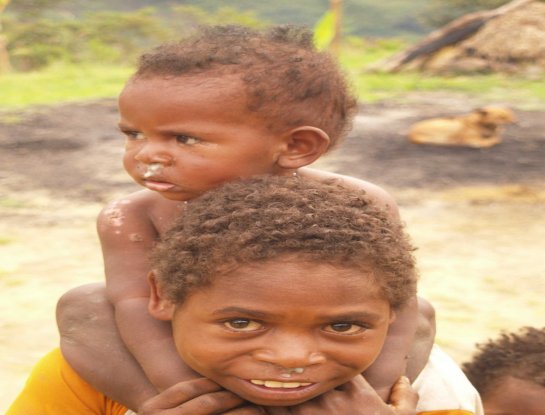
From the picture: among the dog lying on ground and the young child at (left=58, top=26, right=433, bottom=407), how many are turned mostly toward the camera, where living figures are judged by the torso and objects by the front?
1

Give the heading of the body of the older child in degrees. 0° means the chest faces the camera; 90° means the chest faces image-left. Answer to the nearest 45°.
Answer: approximately 0°

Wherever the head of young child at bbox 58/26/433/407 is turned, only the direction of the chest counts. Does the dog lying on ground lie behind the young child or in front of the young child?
behind

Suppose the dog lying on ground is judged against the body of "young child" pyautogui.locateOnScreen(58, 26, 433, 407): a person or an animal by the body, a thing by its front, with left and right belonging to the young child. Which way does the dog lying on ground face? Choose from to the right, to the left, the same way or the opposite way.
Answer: to the left

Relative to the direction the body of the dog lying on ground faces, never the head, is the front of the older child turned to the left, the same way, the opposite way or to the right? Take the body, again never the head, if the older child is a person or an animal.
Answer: to the right

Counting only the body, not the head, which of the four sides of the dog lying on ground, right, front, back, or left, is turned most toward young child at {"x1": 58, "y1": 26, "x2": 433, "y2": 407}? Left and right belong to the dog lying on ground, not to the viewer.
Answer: right

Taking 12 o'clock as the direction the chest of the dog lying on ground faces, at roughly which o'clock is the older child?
The older child is roughly at 3 o'clock from the dog lying on ground.

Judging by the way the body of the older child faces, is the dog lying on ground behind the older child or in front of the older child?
behind

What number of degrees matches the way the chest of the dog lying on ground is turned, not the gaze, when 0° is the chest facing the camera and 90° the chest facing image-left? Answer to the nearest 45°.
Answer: approximately 270°

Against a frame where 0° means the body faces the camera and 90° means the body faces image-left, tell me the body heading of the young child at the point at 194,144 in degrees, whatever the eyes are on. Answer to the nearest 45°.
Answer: approximately 0°
